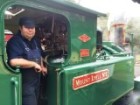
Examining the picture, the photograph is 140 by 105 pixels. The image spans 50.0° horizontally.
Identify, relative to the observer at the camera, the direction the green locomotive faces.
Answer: facing away from the viewer and to the right of the viewer

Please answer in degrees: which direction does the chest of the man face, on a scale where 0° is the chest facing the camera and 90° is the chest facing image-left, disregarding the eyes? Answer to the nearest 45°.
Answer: approximately 315°
